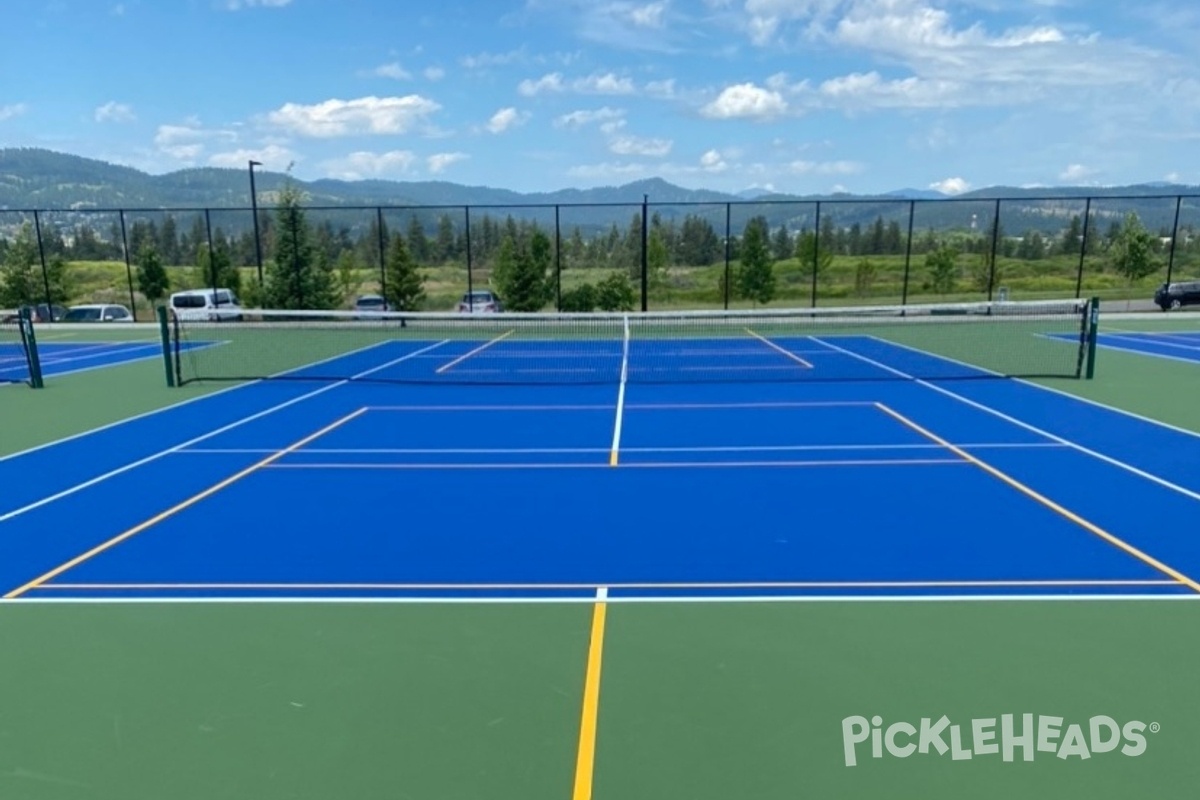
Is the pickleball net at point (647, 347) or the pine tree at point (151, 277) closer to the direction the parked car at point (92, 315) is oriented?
the pickleball net

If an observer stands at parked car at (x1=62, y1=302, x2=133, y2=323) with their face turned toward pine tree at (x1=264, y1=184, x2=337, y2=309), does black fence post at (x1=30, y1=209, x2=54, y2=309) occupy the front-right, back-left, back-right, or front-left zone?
back-right

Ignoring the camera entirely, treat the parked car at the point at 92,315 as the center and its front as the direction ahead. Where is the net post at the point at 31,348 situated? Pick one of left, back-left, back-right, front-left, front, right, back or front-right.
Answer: front-left

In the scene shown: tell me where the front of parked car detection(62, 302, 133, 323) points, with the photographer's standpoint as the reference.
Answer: facing the viewer and to the left of the viewer

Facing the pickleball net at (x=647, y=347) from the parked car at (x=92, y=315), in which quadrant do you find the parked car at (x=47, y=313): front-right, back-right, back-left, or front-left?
back-right

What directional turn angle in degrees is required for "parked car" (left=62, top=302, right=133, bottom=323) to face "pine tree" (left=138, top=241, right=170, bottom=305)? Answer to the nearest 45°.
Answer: approximately 135° to its right

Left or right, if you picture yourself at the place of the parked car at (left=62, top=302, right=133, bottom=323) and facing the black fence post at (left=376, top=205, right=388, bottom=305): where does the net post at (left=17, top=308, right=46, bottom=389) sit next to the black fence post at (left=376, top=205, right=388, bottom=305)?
right

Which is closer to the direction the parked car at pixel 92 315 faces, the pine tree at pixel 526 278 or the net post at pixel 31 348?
the net post

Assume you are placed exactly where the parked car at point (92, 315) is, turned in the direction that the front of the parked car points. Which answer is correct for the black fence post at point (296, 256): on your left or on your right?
on your left
